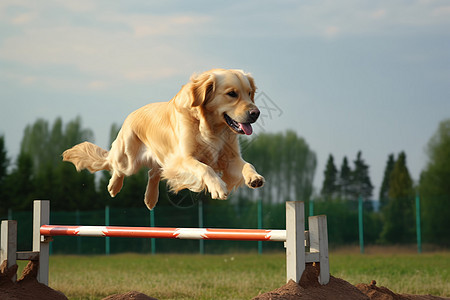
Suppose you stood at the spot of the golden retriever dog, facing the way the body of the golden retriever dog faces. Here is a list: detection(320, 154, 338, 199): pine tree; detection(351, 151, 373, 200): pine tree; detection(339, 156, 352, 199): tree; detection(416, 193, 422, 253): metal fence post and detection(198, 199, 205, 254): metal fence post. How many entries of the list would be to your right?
0

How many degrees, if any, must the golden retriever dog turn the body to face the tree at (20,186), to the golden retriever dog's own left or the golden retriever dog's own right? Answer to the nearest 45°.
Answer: approximately 135° to the golden retriever dog's own left

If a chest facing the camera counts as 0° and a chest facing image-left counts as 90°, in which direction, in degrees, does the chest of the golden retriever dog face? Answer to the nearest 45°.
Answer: approximately 315°

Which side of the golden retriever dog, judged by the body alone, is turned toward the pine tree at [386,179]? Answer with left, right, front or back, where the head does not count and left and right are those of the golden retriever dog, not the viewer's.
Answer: left

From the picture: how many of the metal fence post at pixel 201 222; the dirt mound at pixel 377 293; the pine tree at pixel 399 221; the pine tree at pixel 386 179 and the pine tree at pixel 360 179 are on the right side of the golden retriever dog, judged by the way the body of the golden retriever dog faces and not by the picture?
0

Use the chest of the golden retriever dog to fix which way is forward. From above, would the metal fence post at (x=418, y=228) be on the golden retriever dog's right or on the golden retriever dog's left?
on the golden retriever dog's left

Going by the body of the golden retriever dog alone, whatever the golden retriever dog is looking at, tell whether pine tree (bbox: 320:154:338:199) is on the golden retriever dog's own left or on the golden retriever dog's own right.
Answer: on the golden retriever dog's own left

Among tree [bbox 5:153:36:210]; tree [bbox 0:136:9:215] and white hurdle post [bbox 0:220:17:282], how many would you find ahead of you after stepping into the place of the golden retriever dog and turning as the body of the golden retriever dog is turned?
0

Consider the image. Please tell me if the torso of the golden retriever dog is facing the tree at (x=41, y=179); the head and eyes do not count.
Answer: no

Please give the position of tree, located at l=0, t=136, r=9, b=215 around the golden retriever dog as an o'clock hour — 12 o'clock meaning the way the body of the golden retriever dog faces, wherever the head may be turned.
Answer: The tree is roughly at 7 o'clock from the golden retriever dog.

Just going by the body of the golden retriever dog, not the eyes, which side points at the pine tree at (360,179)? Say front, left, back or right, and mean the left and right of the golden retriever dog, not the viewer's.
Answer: left

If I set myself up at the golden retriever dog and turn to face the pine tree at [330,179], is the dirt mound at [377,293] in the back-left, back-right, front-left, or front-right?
front-right

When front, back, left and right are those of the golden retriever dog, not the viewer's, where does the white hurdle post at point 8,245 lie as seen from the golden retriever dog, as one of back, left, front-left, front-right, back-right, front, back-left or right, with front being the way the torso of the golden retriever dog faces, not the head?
back

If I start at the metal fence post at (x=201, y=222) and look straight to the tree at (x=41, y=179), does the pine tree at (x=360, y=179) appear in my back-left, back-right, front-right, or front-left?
front-right

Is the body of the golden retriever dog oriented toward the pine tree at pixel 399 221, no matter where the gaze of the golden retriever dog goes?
no

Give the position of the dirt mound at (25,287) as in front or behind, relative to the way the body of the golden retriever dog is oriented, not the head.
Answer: behind
